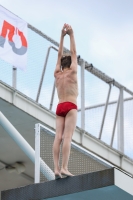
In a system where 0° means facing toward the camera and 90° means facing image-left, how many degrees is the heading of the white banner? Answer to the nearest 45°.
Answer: approximately 315°
